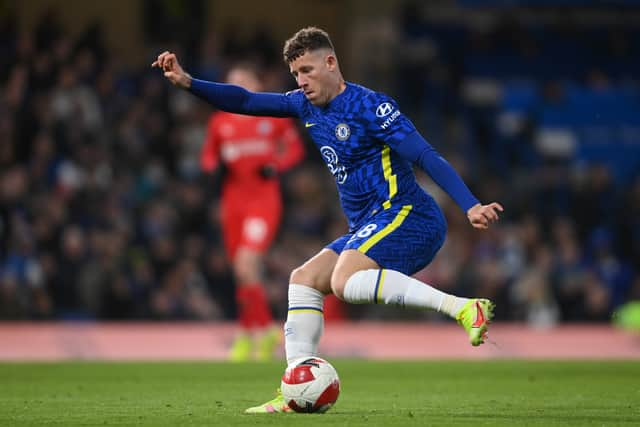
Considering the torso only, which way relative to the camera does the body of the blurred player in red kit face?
toward the camera

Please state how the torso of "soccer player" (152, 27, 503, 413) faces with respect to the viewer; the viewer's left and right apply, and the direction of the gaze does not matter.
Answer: facing the viewer and to the left of the viewer

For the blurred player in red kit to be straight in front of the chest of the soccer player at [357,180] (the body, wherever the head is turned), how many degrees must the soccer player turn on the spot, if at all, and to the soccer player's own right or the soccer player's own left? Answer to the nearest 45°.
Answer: approximately 135° to the soccer player's own right

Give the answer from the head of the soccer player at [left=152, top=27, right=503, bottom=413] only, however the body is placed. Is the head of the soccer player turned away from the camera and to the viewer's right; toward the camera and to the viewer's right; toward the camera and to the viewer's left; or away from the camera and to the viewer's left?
toward the camera and to the viewer's left

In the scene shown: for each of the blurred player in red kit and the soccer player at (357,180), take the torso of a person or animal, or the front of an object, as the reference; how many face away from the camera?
0

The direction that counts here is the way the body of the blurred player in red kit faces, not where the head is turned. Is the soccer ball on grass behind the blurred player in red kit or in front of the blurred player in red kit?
in front

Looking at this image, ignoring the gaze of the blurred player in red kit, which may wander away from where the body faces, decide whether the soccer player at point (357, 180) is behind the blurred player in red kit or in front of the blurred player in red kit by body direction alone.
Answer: in front
